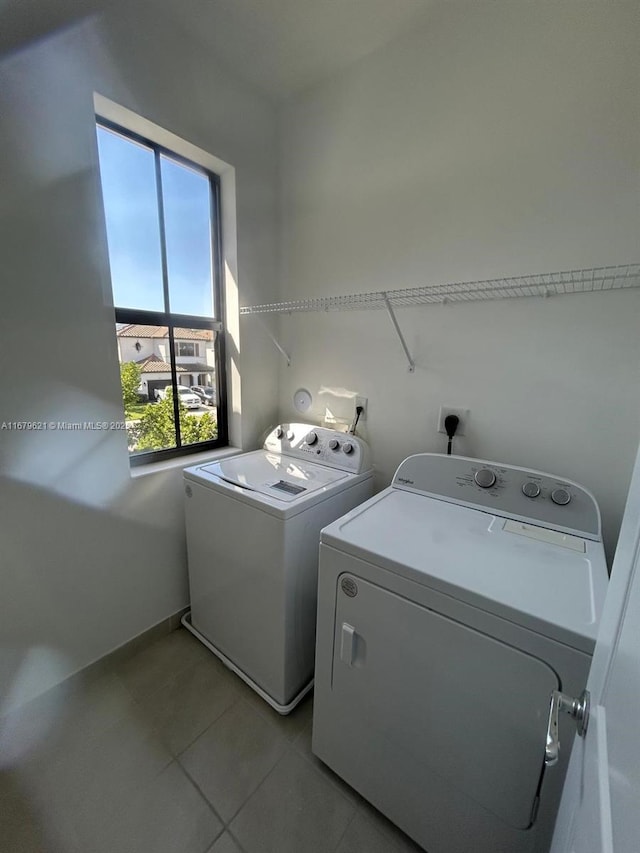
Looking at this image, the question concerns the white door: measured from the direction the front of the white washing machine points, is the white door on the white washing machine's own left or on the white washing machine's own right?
on the white washing machine's own left

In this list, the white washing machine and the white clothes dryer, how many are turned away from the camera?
0

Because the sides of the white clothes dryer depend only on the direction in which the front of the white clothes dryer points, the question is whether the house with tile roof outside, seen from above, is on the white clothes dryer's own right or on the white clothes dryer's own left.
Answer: on the white clothes dryer's own right

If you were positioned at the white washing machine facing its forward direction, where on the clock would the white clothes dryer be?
The white clothes dryer is roughly at 9 o'clock from the white washing machine.

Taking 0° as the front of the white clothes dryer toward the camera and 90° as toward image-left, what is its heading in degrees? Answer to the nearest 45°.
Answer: approximately 45°

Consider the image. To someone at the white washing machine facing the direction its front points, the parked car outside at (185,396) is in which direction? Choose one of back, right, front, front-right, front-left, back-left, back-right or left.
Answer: right

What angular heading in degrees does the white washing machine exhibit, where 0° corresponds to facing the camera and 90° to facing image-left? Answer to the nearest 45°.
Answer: approximately 45°

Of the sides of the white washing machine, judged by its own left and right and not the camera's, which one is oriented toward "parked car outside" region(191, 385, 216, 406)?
right
